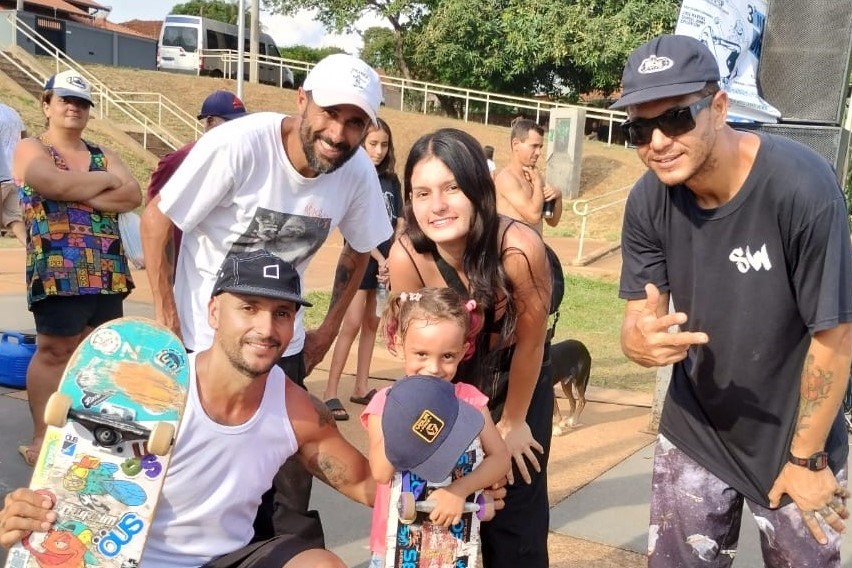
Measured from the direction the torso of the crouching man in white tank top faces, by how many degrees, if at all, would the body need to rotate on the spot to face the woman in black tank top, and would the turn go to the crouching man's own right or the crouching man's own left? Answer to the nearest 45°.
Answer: approximately 90° to the crouching man's own left

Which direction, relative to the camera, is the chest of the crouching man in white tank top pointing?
toward the camera

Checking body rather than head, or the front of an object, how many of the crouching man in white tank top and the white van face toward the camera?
1

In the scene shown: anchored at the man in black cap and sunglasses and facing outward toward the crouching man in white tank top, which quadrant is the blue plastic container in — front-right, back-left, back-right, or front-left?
front-right

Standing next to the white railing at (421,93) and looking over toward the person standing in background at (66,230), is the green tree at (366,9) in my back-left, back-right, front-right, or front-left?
back-right

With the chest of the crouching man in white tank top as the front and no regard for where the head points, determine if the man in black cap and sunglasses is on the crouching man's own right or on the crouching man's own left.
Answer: on the crouching man's own left

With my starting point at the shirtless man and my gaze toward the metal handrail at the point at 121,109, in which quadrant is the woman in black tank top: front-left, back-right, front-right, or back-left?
back-left
